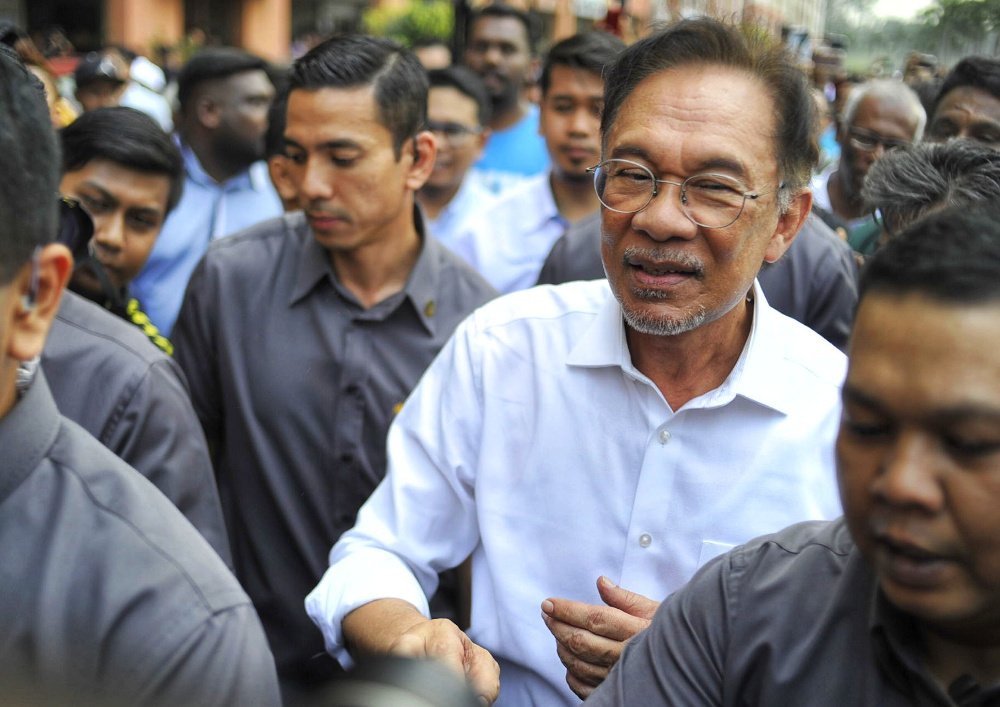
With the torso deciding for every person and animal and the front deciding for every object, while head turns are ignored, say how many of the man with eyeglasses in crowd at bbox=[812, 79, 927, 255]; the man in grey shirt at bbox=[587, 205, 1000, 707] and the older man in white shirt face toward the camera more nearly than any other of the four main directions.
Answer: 3

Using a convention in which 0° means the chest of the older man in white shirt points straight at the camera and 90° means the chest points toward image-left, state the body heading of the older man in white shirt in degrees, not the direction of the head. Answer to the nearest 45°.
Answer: approximately 0°

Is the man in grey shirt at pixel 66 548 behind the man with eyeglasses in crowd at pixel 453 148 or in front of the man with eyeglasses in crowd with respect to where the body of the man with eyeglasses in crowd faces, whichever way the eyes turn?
in front

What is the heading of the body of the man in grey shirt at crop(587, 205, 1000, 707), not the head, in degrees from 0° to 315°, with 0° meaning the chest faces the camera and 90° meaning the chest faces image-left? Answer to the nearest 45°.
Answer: approximately 0°

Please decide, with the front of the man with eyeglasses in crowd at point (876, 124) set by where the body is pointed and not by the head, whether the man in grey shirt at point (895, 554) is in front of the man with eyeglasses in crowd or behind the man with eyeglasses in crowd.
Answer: in front

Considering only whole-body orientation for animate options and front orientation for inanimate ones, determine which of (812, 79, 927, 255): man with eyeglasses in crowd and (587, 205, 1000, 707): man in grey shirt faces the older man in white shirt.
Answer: the man with eyeglasses in crowd

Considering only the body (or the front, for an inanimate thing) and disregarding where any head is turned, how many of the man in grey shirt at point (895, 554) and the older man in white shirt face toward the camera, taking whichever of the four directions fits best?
2
